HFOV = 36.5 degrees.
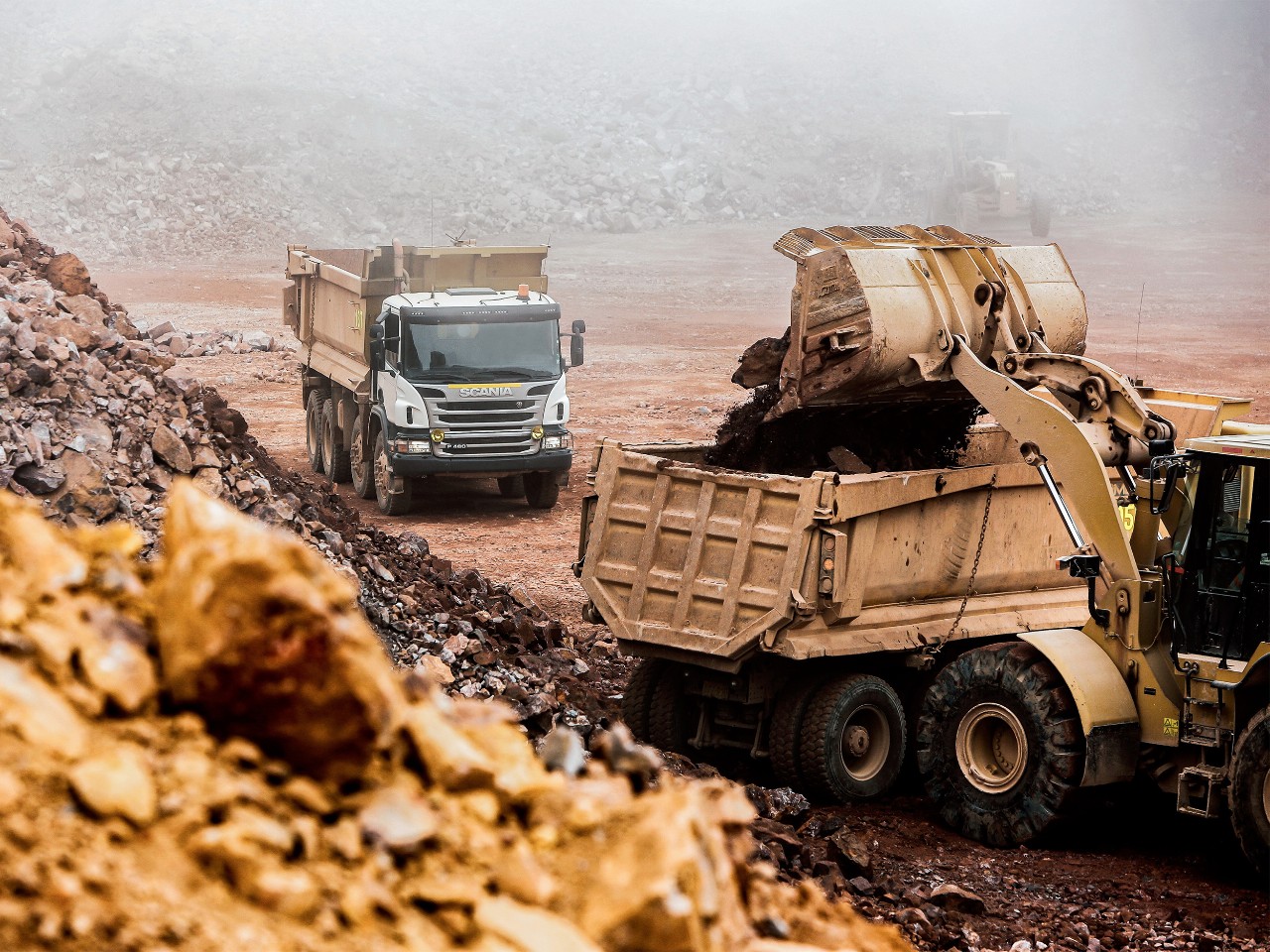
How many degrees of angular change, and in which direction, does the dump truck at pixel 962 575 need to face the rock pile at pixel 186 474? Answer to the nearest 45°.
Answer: approximately 135° to its left

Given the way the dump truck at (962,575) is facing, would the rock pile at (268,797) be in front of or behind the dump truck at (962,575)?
behind

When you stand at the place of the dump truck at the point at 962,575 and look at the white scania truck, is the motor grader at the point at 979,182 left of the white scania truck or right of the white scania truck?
right

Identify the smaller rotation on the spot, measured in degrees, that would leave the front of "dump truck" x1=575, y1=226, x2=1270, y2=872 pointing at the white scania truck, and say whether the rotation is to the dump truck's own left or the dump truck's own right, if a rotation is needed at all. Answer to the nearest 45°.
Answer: approximately 90° to the dump truck's own left

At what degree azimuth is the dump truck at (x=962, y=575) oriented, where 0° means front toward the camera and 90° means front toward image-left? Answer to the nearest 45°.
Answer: approximately 225°

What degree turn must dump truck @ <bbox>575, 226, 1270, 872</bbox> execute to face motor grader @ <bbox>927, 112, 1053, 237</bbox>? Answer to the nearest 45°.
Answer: approximately 45° to its left

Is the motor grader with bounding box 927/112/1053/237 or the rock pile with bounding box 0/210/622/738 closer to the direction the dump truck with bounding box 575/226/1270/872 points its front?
the motor grader

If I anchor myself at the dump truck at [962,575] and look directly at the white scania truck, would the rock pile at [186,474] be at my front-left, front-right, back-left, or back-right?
front-left
